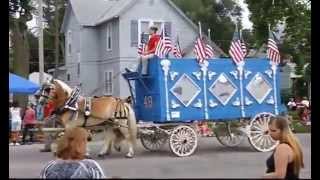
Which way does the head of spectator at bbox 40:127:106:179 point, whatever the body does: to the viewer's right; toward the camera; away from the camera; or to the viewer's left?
away from the camera

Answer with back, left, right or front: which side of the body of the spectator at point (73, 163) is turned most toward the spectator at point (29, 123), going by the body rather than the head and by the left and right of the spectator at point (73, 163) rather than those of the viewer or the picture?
front

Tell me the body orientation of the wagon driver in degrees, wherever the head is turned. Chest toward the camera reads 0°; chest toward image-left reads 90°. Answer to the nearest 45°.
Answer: approximately 90°

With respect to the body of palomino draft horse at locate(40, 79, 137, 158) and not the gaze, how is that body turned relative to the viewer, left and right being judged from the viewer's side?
facing to the left of the viewer

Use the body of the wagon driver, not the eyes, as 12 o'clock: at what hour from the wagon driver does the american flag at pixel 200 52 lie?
The american flag is roughly at 6 o'clock from the wagon driver.

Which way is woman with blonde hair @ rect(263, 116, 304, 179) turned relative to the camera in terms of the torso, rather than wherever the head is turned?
to the viewer's left

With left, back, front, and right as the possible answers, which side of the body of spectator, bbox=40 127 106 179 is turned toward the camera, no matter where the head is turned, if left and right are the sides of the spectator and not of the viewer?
back

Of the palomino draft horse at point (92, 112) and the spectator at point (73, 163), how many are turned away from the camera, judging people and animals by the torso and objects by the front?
1

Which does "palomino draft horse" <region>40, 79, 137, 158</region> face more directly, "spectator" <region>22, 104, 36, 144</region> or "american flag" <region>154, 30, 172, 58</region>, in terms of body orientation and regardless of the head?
the spectator

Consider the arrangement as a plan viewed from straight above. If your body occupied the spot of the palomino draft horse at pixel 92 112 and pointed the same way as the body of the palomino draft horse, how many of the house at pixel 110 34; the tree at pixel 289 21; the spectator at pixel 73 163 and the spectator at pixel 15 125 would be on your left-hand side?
1

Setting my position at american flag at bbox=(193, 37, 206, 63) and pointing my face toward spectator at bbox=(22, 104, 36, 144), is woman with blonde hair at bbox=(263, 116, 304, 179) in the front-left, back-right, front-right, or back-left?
back-left

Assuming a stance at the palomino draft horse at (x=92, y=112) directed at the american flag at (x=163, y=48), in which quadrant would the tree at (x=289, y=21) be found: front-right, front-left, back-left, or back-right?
front-left

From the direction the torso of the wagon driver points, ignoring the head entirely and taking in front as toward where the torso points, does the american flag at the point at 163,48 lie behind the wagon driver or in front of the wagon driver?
behind

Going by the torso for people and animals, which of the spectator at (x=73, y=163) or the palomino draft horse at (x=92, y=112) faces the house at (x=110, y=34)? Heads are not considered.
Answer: the spectator

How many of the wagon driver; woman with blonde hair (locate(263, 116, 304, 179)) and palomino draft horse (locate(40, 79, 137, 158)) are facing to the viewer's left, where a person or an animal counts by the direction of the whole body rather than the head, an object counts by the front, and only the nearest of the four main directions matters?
3
